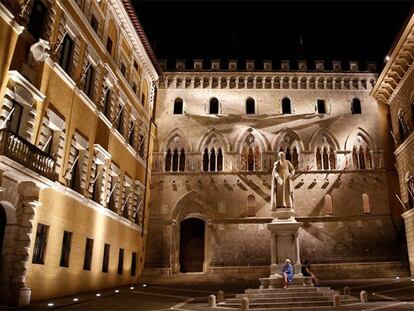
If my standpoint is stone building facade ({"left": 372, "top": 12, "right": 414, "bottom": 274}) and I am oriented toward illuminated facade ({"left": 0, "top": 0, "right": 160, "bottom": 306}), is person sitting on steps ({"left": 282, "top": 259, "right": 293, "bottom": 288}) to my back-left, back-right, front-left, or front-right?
front-left

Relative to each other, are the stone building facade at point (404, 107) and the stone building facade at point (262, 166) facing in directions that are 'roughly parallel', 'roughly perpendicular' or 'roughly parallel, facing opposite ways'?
roughly perpendicular

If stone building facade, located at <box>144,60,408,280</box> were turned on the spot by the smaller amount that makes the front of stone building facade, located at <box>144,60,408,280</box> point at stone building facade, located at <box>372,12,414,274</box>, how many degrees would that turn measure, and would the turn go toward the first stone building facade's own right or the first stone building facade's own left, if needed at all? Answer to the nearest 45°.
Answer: approximately 90° to the first stone building facade's own left

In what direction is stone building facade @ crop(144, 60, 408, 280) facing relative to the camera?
toward the camera

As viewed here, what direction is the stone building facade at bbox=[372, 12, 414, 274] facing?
to the viewer's left

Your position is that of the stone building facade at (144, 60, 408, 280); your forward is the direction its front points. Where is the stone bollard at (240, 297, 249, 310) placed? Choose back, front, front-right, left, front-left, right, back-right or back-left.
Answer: front

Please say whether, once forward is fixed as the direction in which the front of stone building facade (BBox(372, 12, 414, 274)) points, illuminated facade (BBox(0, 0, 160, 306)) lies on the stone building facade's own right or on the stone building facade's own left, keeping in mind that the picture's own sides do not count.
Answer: on the stone building facade's own left

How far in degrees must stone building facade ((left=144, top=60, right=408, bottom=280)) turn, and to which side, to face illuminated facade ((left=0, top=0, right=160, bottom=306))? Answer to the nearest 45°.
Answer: approximately 45° to its right

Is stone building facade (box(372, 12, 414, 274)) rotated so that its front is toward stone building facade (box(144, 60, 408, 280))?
yes

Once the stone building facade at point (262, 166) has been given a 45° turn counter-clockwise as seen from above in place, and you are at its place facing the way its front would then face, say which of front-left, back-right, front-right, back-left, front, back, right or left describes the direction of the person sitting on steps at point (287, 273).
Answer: front-right

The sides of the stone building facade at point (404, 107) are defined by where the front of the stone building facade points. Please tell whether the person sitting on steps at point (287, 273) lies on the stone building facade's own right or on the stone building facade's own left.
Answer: on the stone building facade's own left
